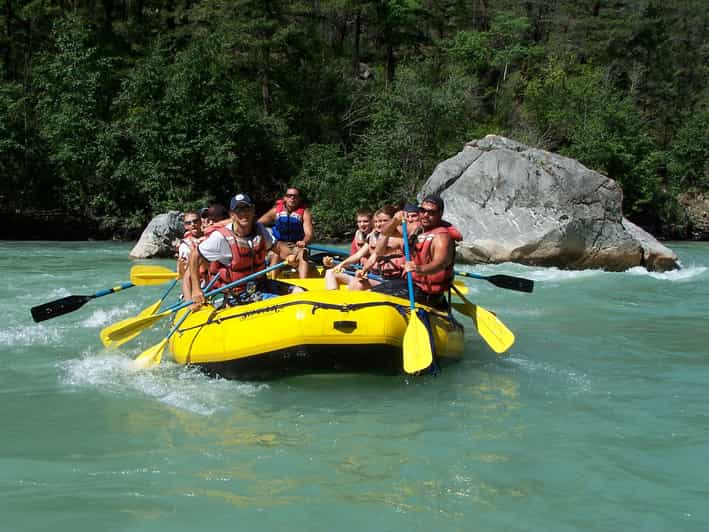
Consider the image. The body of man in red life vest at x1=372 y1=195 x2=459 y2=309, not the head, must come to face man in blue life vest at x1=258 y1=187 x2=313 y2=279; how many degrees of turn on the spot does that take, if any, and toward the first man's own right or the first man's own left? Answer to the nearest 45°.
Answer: approximately 90° to the first man's own right

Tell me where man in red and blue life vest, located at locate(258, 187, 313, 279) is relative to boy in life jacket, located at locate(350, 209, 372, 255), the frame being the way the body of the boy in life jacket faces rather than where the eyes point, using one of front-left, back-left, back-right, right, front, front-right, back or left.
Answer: right

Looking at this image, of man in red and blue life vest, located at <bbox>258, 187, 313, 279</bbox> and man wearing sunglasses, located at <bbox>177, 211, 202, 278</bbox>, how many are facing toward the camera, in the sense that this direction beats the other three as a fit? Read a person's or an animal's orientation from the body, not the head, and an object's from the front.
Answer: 2

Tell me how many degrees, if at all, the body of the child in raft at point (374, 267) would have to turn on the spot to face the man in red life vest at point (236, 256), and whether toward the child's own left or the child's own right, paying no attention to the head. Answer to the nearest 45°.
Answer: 0° — they already face them

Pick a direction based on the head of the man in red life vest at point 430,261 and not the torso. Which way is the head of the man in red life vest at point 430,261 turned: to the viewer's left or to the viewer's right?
to the viewer's left

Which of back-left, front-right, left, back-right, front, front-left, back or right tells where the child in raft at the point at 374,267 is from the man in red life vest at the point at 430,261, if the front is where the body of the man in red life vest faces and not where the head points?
right

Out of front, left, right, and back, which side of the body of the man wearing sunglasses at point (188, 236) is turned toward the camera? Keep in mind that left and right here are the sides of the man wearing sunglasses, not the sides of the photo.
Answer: front

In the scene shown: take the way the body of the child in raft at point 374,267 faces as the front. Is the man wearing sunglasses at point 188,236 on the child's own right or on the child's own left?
on the child's own right

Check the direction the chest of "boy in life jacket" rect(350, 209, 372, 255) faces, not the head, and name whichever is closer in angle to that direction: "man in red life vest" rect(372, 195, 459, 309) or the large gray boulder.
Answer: the man in red life vest

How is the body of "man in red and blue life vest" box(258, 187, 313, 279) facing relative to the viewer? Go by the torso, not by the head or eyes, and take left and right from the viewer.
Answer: facing the viewer

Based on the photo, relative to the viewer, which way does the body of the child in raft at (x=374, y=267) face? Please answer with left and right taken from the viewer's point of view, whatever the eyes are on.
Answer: facing the viewer and to the left of the viewer
